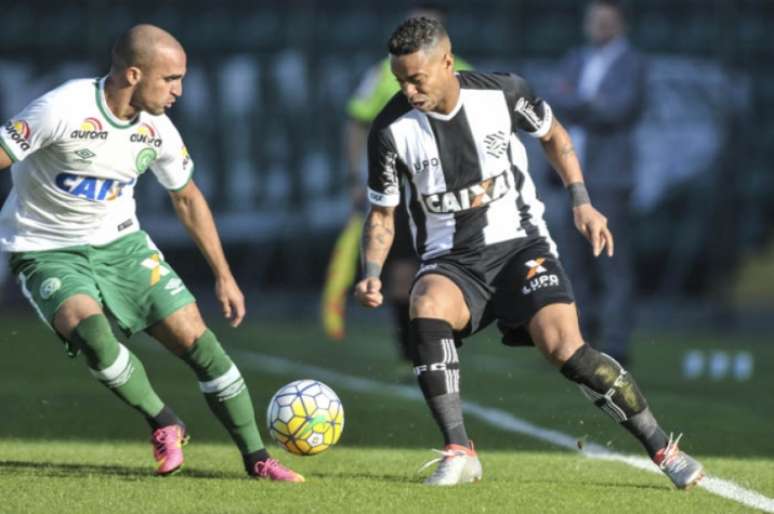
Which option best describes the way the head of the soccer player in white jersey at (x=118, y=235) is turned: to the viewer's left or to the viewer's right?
to the viewer's right

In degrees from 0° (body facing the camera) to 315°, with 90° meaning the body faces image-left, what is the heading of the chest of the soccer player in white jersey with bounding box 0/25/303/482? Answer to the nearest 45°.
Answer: approximately 315°

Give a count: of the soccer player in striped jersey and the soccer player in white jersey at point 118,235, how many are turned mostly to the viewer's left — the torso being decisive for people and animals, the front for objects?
0

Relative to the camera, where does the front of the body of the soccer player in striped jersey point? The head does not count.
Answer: toward the camera

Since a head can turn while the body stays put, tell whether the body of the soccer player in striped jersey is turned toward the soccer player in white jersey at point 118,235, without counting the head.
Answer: no

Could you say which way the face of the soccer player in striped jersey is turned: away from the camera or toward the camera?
toward the camera

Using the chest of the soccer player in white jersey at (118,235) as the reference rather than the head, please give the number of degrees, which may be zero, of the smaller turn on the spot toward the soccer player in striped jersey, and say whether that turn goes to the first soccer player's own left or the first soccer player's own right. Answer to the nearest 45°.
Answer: approximately 45° to the first soccer player's own left
